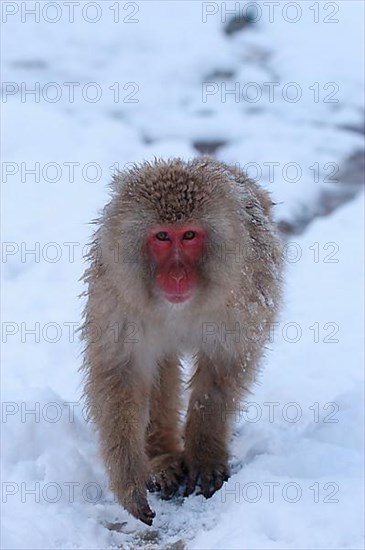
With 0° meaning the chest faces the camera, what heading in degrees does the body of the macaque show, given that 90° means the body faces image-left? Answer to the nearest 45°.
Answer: approximately 0°
